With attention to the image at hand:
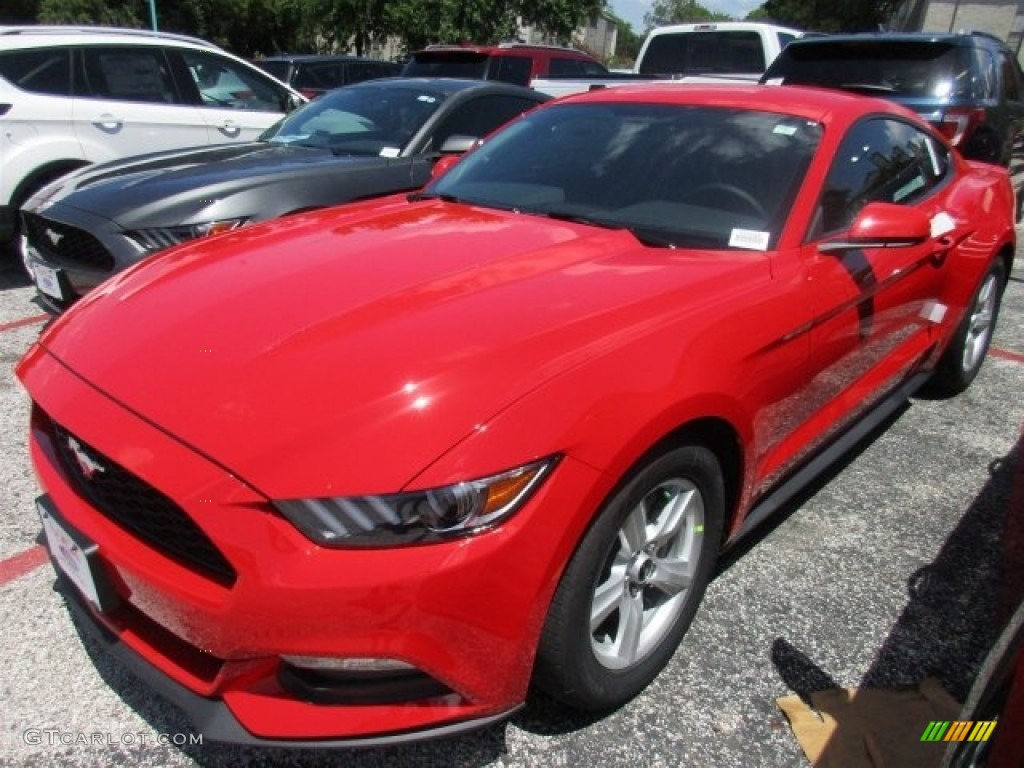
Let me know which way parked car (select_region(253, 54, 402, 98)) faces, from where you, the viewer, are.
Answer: facing away from the viewer and to the right of the viewer

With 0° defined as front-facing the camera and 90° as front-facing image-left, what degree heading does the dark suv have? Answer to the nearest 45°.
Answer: approximately 225°

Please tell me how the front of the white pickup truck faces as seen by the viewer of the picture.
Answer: facing away from the viewer and to the right of the viewer

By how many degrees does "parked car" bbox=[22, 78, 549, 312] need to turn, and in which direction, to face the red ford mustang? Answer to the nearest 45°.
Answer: approximately 45° to its left

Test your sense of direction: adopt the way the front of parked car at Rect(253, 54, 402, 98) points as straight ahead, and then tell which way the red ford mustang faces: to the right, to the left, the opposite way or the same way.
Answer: the opposite way

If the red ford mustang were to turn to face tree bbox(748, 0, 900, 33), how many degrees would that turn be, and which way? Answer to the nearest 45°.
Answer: approximately 135° to its right

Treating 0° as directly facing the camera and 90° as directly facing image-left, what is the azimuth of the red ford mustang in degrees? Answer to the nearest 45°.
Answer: approximately 45°

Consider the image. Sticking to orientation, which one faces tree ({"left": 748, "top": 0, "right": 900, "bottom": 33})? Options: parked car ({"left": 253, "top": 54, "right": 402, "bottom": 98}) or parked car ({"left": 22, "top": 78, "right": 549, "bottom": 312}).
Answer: parked car ({"left": 253, "top": 54, "right": 402, "bottom": 98})

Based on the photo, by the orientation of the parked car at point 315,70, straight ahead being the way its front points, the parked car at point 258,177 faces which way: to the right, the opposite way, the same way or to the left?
the opposite way

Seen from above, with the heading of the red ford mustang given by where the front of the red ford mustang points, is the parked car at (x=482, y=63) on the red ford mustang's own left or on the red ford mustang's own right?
on the red ford mustang's own right

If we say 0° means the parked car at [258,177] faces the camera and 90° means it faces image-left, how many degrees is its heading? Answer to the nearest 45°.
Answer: approximately 45°
